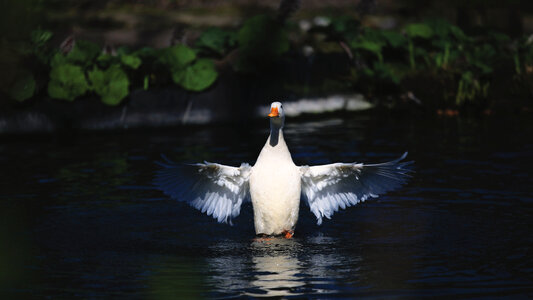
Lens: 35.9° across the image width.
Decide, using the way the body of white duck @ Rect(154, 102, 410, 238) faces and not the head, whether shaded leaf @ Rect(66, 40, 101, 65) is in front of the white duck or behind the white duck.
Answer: behind

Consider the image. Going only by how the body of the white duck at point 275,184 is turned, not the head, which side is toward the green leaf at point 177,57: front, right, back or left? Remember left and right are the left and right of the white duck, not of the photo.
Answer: back

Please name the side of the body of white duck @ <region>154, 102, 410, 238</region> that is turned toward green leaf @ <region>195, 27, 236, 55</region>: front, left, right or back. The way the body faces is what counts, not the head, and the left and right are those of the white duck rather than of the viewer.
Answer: back

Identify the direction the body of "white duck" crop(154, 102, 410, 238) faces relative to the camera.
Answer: toward the camera

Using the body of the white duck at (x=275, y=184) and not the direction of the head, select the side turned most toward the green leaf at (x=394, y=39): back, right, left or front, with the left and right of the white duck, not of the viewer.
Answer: back

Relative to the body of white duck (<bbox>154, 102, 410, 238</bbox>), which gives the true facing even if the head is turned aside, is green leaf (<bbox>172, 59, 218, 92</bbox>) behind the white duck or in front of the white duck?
behind

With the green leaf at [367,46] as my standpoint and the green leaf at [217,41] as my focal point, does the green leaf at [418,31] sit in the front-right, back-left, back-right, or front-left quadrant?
back-right

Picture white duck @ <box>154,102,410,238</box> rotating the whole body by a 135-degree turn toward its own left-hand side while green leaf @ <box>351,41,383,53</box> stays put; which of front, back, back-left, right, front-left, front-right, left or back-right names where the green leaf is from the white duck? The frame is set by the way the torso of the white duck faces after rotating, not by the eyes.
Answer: front-left

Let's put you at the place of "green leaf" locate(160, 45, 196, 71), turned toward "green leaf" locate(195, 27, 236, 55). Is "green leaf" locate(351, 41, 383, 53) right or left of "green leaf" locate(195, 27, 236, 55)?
right

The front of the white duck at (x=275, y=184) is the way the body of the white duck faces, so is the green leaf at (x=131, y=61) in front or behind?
behind
